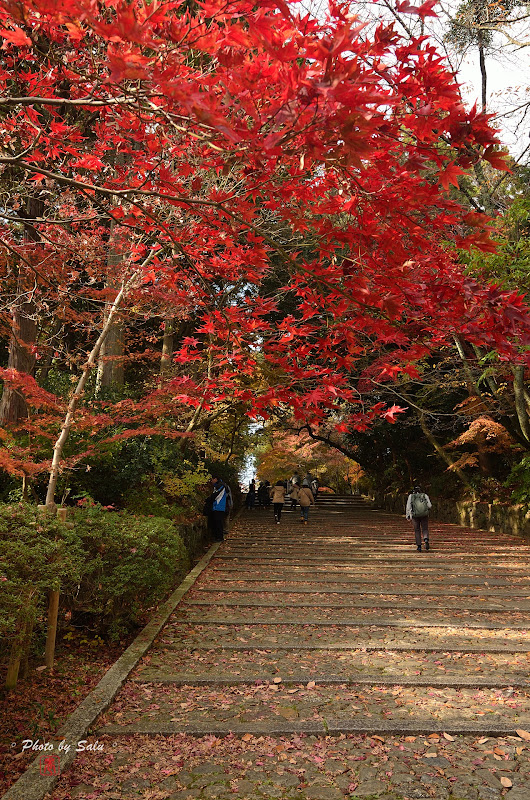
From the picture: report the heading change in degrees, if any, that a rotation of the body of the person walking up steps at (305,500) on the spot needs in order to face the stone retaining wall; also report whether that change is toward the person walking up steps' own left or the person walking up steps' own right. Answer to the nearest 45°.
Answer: approximately 90° to the person walking up steps' own right

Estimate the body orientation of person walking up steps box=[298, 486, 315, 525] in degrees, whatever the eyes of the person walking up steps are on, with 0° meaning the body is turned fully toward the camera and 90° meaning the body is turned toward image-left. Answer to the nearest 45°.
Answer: approximately 180°

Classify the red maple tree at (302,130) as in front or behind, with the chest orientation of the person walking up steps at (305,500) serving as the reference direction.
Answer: behind

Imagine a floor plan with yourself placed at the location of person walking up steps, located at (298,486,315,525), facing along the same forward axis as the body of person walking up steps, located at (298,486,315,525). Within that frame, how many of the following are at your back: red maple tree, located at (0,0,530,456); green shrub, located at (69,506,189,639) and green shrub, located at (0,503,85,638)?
3

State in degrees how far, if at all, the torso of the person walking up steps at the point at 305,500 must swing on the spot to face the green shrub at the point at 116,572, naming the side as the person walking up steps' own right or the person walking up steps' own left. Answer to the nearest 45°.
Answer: approximately 180°

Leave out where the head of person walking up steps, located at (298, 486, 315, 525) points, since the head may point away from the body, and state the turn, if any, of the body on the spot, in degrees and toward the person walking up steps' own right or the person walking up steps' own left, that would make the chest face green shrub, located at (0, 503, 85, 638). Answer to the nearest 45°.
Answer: approximately 180°
